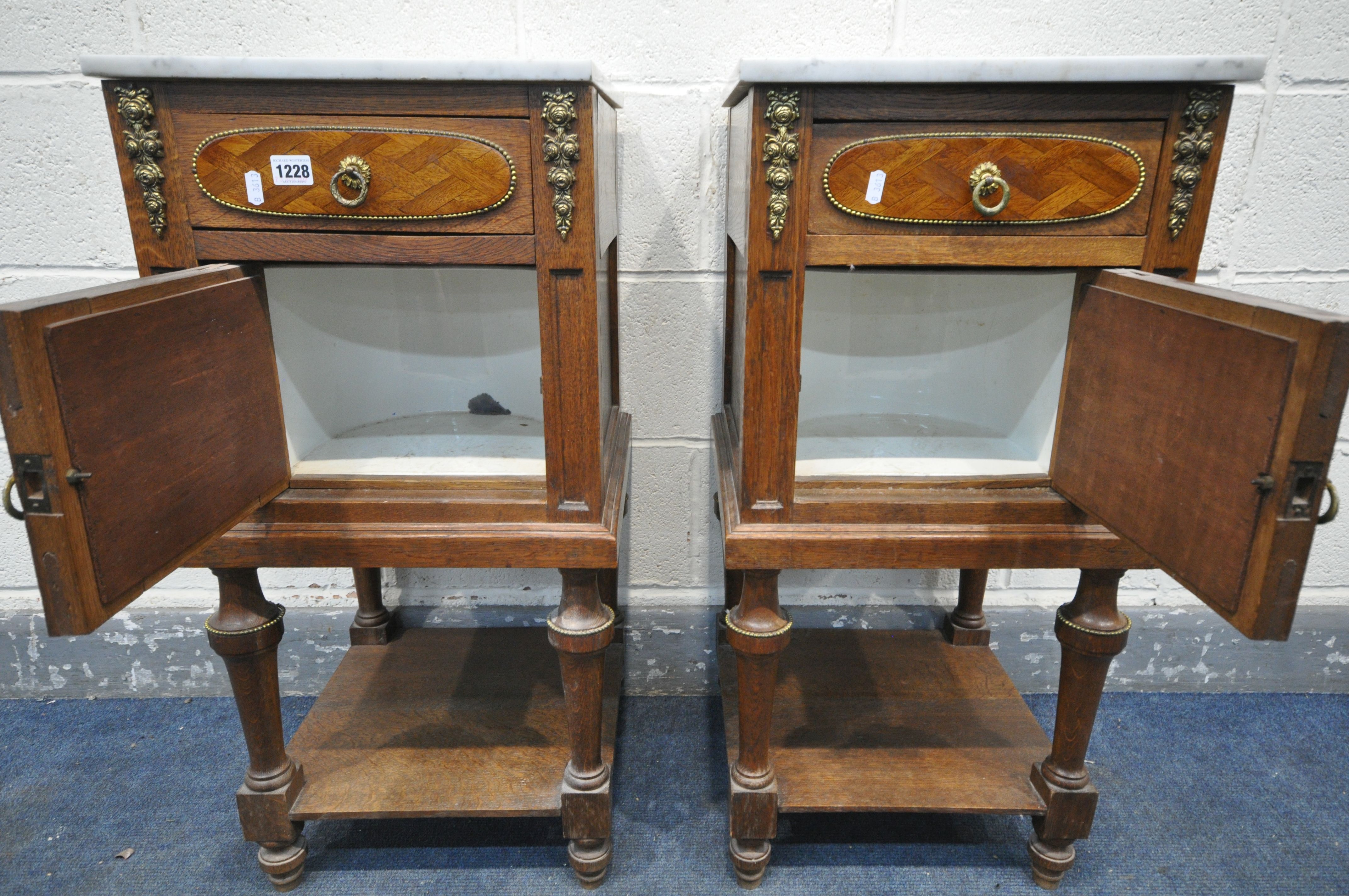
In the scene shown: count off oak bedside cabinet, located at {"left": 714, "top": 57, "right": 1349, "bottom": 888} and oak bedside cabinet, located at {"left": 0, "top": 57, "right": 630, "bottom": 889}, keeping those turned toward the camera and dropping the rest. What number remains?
2

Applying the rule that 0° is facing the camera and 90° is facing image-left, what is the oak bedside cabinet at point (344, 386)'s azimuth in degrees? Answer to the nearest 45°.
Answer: approximately 0°

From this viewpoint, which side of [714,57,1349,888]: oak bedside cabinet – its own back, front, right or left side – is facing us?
front

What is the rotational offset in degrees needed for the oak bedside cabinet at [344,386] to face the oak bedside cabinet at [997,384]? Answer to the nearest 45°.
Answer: approximately 45° to its left

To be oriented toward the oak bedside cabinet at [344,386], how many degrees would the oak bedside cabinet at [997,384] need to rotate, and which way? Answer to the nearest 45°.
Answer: approximately 45° to its right

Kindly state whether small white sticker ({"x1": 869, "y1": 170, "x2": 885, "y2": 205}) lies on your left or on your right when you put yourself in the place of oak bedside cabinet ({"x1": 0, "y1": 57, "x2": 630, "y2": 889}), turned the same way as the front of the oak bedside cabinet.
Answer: on your left
